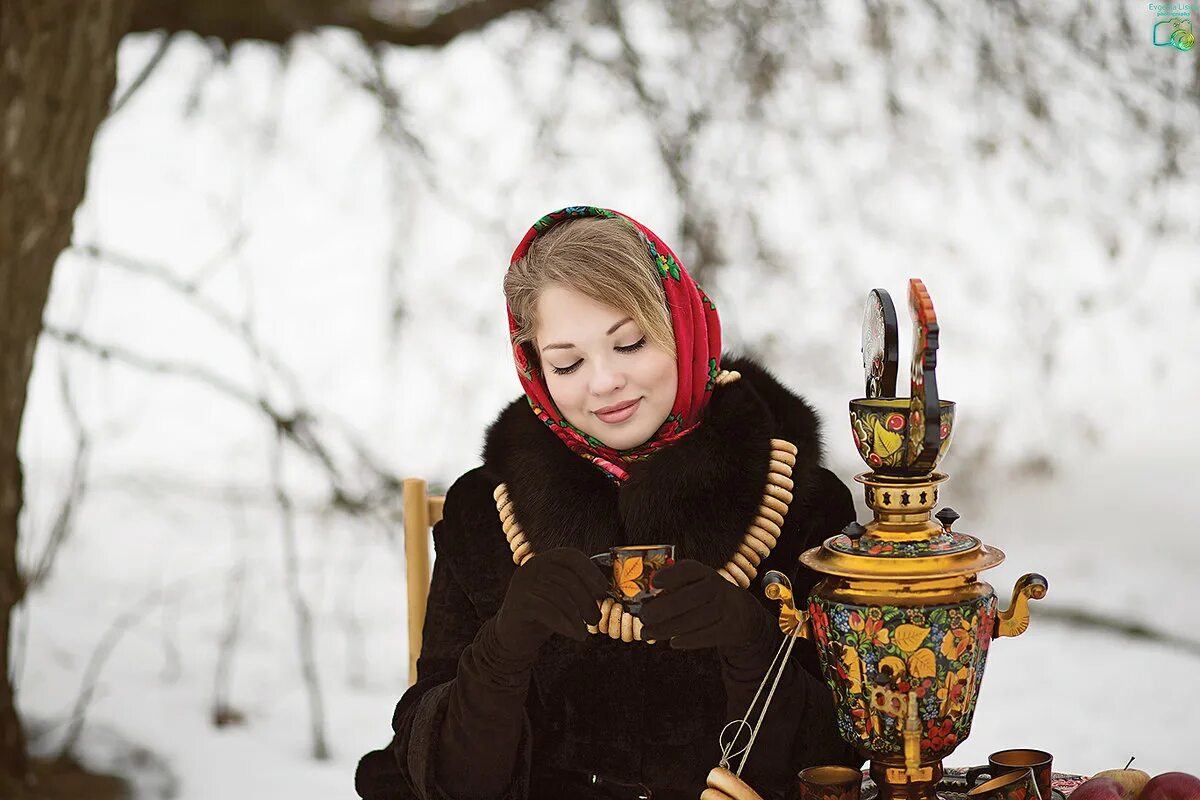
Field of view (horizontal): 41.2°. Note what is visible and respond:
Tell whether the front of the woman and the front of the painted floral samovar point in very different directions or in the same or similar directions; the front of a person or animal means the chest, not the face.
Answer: same or similar directions

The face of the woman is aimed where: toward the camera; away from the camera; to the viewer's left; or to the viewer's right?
toward the camera

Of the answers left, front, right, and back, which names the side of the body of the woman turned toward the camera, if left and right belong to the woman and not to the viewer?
front

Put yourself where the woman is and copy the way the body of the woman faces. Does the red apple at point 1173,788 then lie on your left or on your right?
on your left

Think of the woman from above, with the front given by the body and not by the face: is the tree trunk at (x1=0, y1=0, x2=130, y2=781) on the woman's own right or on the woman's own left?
on the woman's own right

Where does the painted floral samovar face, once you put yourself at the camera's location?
facing the viewer

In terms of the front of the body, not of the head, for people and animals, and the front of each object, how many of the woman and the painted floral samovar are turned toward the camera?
2
